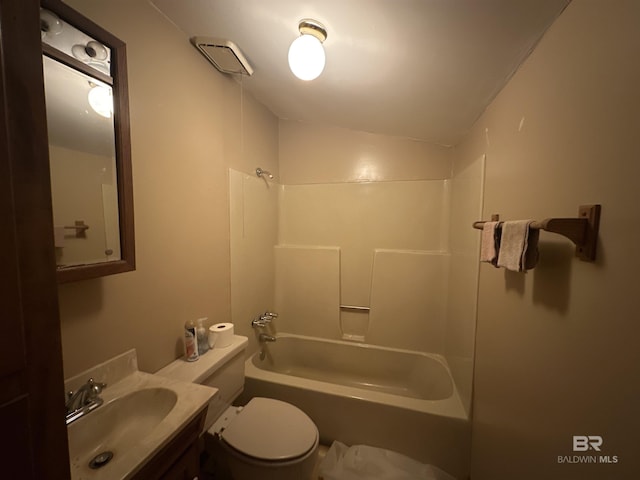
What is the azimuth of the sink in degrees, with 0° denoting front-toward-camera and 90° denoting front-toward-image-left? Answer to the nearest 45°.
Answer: approximately 315°

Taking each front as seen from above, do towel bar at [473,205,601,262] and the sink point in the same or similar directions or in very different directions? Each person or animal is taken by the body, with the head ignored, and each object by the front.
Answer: very different directions

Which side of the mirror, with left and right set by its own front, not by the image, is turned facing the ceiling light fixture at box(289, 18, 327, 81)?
front

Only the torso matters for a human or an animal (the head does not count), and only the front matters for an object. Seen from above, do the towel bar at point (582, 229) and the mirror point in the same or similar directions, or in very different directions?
very different directions

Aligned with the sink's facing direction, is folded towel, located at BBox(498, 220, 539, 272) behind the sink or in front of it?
in front

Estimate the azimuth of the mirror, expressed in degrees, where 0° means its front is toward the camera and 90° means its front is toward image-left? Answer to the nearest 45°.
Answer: approximately 315°

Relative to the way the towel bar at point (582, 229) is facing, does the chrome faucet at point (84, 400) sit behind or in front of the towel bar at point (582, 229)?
in front

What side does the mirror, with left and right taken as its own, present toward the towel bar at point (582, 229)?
front

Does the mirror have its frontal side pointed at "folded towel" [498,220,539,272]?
yes
